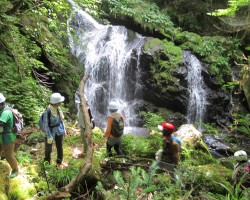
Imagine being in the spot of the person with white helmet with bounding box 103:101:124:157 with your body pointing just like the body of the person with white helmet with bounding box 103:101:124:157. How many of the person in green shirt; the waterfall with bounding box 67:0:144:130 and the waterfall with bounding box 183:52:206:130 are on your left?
1
